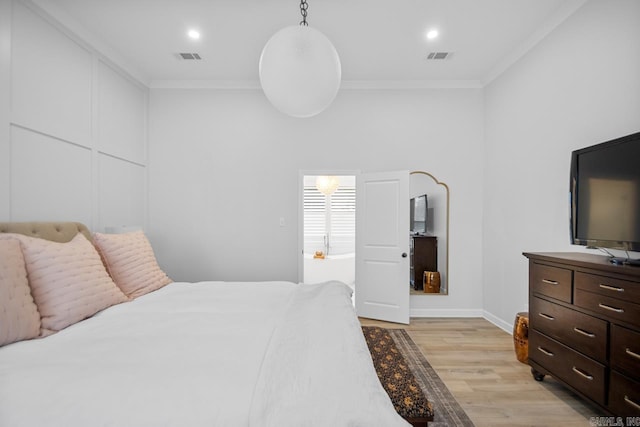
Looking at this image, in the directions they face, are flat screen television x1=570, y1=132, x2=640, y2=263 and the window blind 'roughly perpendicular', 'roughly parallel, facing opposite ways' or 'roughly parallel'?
roughly perpendicular

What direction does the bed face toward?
to the viewer's right

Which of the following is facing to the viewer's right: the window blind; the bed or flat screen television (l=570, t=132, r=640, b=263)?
the bed

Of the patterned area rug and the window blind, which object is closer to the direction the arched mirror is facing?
the patterned area rug

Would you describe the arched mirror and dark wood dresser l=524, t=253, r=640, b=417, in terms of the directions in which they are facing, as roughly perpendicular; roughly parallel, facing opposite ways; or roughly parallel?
roughly perpendicular

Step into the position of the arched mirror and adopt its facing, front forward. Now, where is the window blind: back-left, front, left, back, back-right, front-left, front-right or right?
back-right

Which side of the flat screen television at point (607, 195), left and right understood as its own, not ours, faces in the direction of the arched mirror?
right

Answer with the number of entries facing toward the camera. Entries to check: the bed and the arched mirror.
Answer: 1

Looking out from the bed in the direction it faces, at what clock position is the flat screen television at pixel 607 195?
The flat screen television is roughly at 12 o'clock from the bed.

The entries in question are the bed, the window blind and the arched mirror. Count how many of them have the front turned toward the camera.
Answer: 2

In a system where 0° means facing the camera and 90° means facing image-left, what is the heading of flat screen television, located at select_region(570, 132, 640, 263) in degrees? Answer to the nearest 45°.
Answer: approximately 45°
